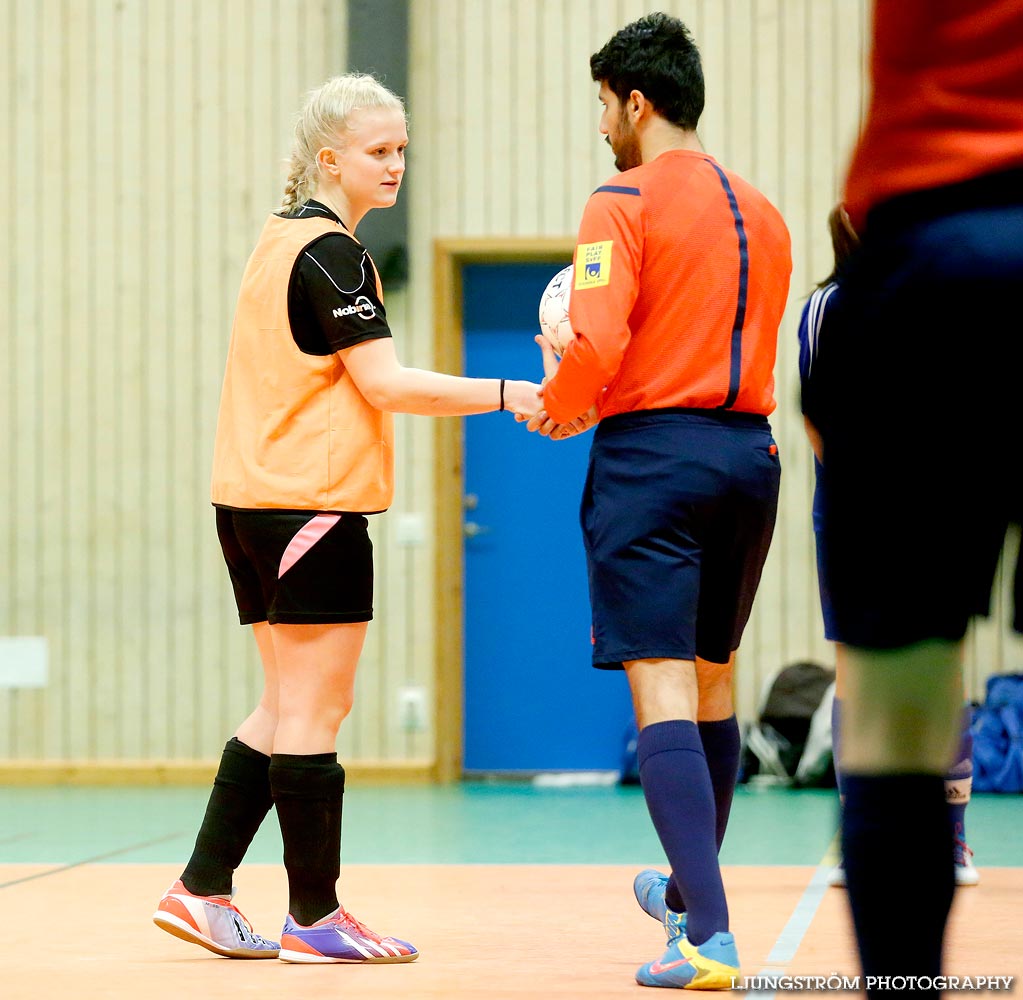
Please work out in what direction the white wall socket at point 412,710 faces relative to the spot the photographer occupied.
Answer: facing the viewer

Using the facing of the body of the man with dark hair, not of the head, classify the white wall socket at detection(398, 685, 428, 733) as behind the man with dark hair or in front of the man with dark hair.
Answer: in front

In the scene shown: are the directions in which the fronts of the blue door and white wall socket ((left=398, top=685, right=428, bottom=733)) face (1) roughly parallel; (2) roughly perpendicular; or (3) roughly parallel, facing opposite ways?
roughly parallel

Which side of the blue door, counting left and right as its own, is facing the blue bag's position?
left

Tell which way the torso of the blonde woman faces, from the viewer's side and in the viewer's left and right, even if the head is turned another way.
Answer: facing to the right of the viewer

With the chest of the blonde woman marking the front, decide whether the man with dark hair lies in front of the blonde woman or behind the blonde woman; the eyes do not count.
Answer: in front

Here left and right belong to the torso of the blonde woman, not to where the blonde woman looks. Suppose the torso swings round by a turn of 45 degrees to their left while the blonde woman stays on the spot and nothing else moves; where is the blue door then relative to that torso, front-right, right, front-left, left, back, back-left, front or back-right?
front-left

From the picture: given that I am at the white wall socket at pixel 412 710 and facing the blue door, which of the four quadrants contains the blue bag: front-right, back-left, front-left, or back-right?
front-right

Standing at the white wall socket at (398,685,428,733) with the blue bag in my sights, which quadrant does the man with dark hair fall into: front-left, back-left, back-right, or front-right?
front-right

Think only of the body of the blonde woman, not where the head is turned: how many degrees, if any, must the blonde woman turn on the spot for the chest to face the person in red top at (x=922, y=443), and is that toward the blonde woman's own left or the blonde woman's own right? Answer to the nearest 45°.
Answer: approximately 90° to the blonde woman's own right

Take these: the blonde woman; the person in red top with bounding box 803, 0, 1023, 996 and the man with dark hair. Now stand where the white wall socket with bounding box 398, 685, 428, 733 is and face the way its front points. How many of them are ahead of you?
3

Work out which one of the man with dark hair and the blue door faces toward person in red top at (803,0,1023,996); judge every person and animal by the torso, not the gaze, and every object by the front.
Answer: the blue door

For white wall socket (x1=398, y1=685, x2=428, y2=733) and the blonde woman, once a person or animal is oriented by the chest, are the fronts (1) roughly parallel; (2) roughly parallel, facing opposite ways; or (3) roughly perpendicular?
roughly perpendicular

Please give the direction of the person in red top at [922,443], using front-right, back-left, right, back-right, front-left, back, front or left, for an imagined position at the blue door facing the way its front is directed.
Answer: front

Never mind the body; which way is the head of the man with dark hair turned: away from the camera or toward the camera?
away from the camera
